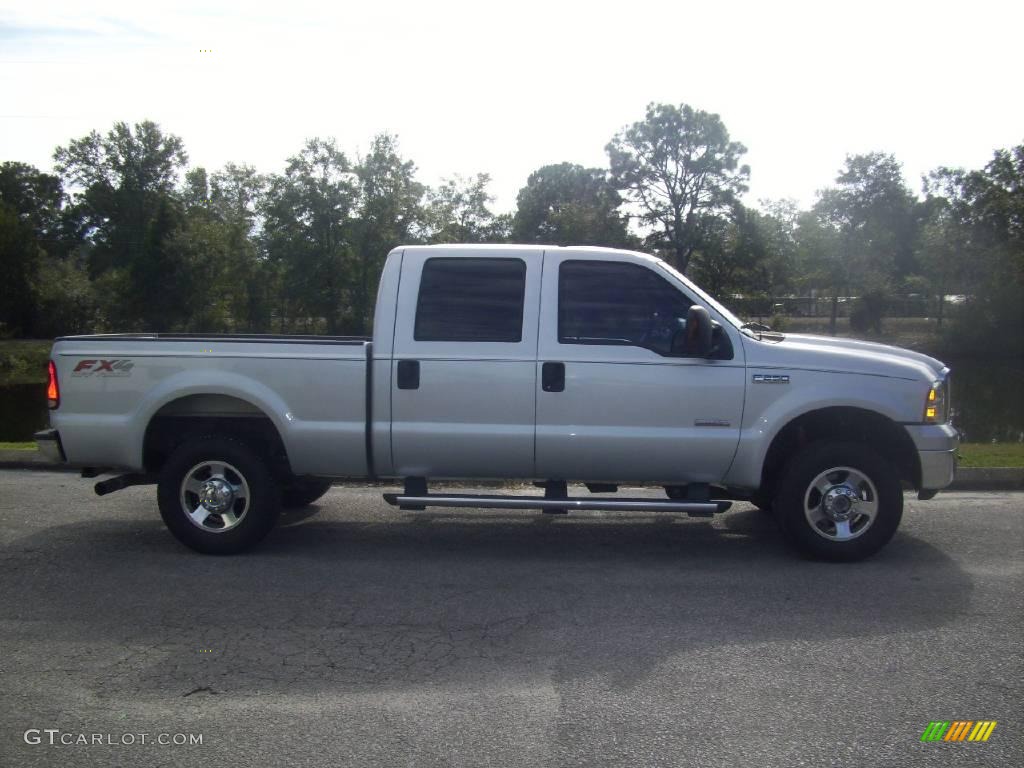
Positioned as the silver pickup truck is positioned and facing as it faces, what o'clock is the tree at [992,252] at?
The tree is roughly at 10 o'clock from the silver pickup truck.

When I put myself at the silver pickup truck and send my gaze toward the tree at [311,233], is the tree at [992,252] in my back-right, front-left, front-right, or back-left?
front-right

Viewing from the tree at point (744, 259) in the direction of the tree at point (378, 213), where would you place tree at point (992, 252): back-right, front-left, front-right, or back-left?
back-left

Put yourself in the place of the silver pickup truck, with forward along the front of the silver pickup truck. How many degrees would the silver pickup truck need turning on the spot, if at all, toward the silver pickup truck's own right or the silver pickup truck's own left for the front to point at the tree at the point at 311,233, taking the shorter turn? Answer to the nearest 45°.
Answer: approximately 90° to the silver pickup truck's own left

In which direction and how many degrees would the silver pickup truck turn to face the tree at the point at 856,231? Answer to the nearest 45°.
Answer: approximately 45° to its left

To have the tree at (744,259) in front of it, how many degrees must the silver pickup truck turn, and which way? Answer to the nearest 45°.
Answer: approximately 90° to its left

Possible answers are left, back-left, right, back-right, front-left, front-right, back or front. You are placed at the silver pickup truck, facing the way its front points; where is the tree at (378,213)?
left

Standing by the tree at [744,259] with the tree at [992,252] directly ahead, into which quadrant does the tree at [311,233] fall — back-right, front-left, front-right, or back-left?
back-right

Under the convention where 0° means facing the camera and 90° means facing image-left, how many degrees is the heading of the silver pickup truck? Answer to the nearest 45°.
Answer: approximately 270°
